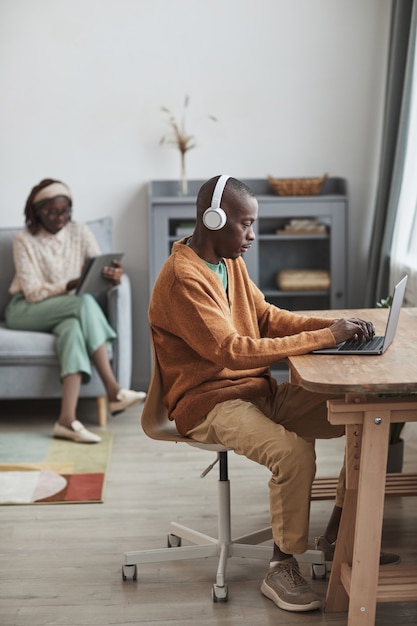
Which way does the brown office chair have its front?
to the viewer's right

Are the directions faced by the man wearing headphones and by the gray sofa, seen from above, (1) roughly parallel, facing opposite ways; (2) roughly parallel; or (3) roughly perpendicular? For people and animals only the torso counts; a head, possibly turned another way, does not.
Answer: roughly perpendicular

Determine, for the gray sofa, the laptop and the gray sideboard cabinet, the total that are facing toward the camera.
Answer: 2

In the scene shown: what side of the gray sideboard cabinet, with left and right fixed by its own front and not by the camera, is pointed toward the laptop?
front

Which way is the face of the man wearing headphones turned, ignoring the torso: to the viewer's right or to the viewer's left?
to the viewer's right

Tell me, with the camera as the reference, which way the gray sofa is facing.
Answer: facing the viewer

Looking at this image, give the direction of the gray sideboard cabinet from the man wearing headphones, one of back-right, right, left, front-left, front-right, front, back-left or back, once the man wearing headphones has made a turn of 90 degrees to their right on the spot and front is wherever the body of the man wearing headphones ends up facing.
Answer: back

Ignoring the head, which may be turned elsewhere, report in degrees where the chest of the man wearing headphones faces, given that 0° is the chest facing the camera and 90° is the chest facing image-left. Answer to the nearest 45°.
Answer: approximately 270°

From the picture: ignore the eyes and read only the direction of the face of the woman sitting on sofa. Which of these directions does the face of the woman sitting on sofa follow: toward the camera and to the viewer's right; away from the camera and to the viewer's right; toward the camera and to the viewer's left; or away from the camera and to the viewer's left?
toward the camera and to the viewer's right

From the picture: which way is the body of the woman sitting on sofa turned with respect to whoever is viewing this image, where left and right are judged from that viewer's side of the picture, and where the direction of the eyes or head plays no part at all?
facing the viewer and to the right of the viewer

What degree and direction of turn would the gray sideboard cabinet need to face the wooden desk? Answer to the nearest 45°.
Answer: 0° — it already faces it

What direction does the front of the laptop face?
to the viewer's left

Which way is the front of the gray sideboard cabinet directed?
toward the camera

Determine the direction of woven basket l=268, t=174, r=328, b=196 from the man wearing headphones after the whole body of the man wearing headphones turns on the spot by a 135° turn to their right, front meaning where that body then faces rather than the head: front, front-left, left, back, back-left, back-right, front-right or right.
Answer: back-right
